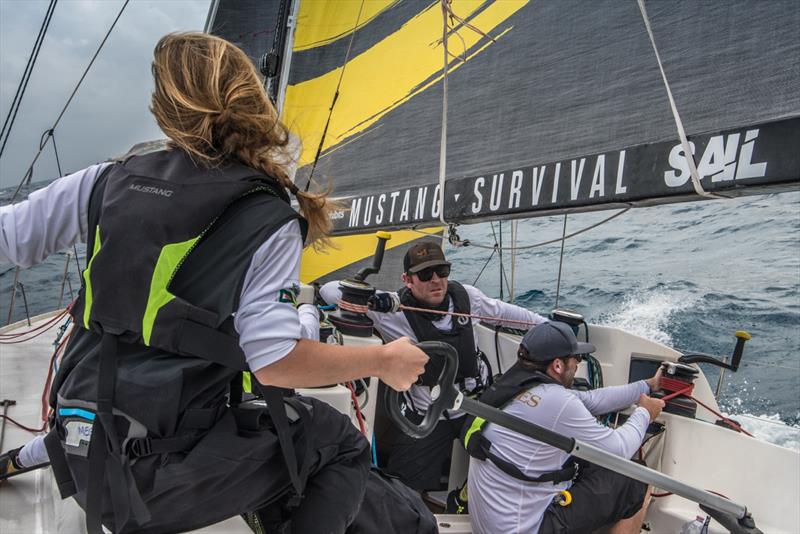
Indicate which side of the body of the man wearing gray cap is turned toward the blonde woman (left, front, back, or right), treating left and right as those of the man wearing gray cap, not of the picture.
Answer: back

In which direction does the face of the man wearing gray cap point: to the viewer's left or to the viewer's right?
to the viewer's right

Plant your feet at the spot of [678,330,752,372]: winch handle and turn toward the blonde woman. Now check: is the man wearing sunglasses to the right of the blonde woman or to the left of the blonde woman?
right

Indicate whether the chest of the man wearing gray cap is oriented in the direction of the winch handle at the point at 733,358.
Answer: yes

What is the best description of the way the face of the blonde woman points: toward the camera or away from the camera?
away from the camera

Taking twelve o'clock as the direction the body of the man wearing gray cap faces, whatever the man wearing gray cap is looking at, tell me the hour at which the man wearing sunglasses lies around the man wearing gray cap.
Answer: The man wearing sunglasses is roughly at 9 o'clock from the man wearing gray cap.

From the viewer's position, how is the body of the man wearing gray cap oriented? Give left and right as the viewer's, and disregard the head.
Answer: facing away from the viewer and to the right of the viewer
